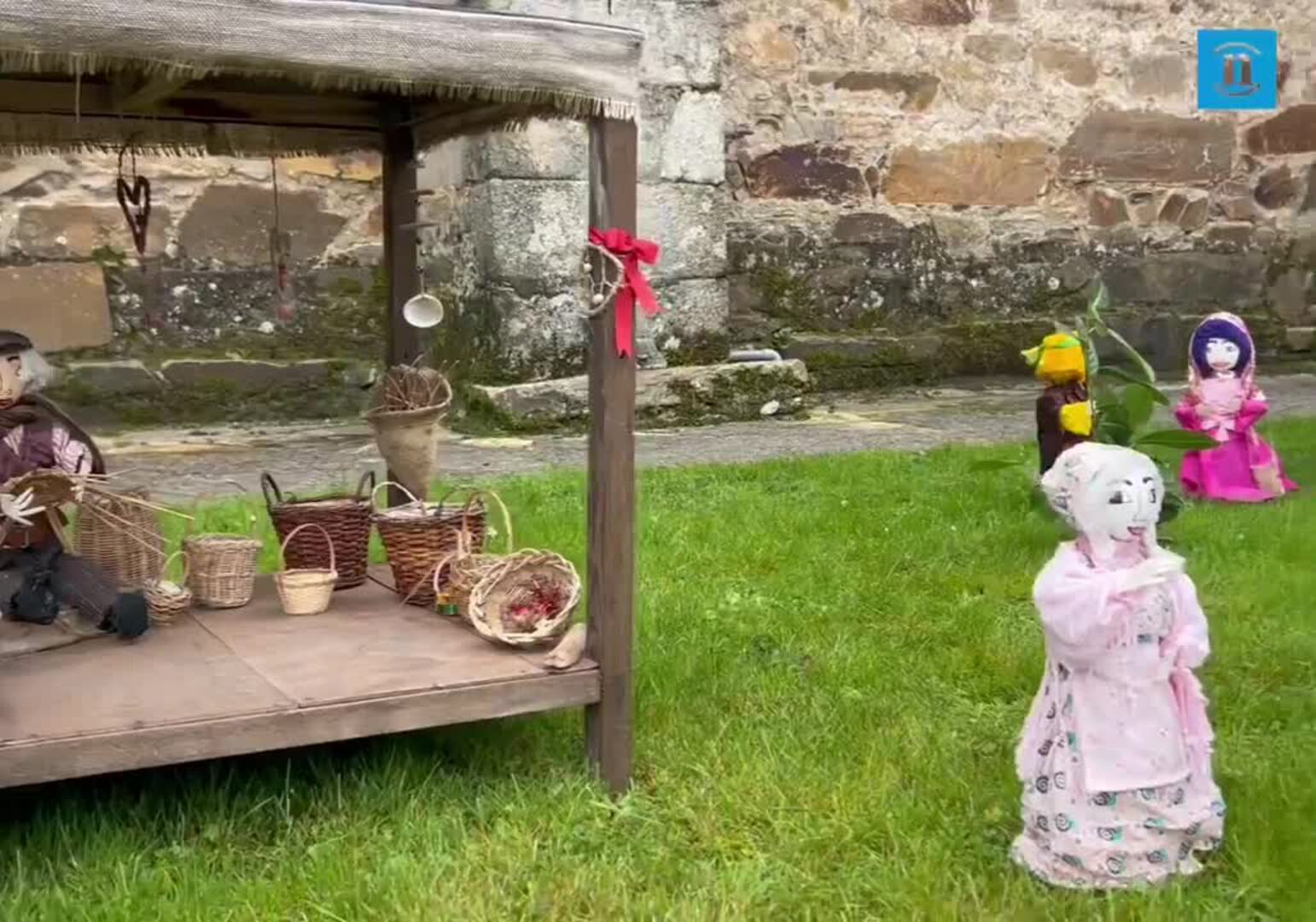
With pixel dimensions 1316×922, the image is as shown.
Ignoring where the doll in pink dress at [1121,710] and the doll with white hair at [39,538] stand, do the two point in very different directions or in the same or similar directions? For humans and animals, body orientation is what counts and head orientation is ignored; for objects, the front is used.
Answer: same or similar directions

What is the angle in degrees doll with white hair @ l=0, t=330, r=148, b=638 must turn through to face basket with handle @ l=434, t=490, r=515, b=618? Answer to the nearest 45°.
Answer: approximately 90° to its left

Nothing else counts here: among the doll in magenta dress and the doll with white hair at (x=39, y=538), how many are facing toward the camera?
2

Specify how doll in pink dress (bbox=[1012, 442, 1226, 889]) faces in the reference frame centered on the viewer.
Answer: facing the viewer and to the right of the viewer

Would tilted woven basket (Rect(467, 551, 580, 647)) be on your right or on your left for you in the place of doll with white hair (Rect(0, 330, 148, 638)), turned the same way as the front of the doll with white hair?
on your left

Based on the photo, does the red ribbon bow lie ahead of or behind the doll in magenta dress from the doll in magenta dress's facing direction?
ahead

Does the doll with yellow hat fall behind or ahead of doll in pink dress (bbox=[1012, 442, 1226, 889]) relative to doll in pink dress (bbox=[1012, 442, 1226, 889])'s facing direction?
behind

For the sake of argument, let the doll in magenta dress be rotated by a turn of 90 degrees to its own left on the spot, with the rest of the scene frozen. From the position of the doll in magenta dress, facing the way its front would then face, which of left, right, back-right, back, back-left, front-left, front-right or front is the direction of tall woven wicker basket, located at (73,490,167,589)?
back-right

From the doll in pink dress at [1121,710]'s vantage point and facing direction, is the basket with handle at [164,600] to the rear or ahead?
to the rear

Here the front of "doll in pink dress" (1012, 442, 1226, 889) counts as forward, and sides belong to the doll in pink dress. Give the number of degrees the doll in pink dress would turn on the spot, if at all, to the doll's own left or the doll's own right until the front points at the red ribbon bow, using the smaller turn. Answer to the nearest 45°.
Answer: approximately 135° to the doll's own right

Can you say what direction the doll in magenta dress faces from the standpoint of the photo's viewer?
facing the viewer

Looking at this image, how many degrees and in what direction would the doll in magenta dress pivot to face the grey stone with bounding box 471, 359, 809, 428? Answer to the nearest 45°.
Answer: approximately 135° to its right
